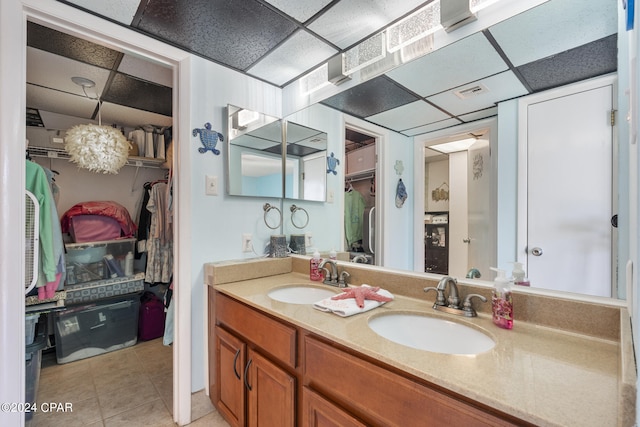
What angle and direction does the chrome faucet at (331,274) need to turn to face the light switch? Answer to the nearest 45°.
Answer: approximately 45° to its right

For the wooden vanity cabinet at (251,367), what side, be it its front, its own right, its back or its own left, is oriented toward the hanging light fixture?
right

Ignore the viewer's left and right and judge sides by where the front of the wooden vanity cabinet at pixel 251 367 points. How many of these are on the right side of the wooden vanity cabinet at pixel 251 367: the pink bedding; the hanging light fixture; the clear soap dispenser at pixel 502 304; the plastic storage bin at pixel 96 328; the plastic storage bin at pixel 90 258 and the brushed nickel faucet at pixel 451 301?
4

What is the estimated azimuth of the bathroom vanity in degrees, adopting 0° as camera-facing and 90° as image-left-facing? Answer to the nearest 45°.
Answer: approximately 45°

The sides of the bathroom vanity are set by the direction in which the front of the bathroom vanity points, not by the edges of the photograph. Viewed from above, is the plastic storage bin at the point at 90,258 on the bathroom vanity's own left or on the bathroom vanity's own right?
on the bathroom vanity's own right

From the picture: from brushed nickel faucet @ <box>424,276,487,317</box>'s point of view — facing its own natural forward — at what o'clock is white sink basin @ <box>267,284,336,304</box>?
The white sink basin is roughly at 2 o'clock from the brushed nickel faucet.
